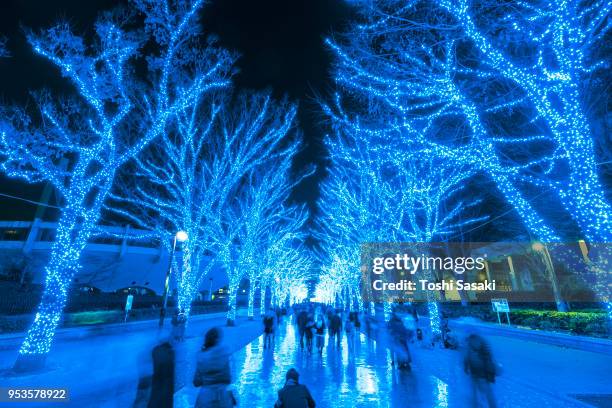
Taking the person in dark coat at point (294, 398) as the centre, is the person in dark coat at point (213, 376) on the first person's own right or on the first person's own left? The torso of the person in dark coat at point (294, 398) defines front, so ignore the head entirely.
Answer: on the first person's own left

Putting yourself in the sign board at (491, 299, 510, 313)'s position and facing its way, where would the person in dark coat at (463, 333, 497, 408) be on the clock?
The person in dark coat is roughly at 12 o'clock from the sign board.

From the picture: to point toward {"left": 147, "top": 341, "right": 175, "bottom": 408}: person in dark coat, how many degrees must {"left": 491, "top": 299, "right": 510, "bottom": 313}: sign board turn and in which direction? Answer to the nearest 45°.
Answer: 0° — it already faces them

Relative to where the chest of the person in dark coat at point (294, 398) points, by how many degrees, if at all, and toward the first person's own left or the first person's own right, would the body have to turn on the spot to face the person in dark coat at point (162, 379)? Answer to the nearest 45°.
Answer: approximately 90° to the first person's own left

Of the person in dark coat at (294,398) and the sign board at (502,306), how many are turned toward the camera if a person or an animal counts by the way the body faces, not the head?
1

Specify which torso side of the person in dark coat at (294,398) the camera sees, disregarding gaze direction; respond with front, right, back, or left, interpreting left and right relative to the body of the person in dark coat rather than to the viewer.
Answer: back

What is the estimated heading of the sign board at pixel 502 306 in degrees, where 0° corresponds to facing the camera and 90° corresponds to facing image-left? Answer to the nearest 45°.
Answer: approximately 0°

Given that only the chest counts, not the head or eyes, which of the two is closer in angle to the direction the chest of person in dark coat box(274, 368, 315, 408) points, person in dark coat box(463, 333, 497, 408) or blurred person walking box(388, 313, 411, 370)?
the blurred person walking
